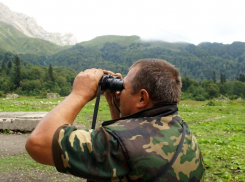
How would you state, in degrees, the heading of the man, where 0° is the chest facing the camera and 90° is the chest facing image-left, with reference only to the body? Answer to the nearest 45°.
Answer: approximately 135°

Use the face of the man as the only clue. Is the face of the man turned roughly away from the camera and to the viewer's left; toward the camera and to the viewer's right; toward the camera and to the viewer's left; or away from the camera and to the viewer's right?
away from the camera and to the viewer's left
